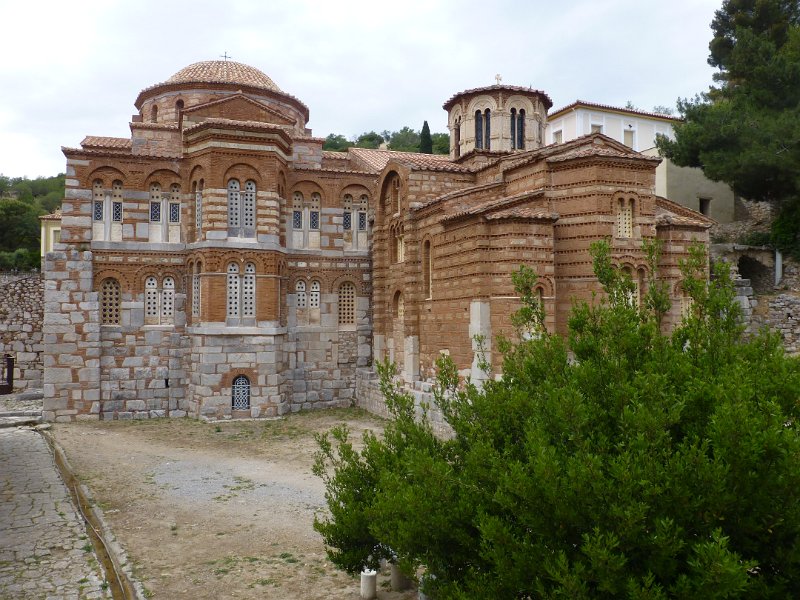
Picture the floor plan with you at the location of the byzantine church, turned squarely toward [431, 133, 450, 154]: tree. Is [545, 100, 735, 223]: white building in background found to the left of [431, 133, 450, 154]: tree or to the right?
right

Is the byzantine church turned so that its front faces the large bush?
no

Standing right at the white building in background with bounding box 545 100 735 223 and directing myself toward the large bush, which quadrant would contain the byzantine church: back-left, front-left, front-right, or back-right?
front-right

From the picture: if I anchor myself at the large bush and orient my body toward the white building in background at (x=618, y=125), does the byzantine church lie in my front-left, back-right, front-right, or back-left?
front-left

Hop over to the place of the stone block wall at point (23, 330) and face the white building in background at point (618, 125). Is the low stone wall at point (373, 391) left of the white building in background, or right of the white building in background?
right

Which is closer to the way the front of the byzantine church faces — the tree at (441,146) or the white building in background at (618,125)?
the tree

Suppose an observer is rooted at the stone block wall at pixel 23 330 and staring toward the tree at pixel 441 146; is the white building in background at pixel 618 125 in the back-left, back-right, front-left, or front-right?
front-right
